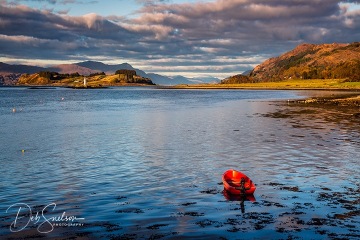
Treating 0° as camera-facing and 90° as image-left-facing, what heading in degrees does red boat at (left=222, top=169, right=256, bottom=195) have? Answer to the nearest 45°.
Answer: approximately 135°
